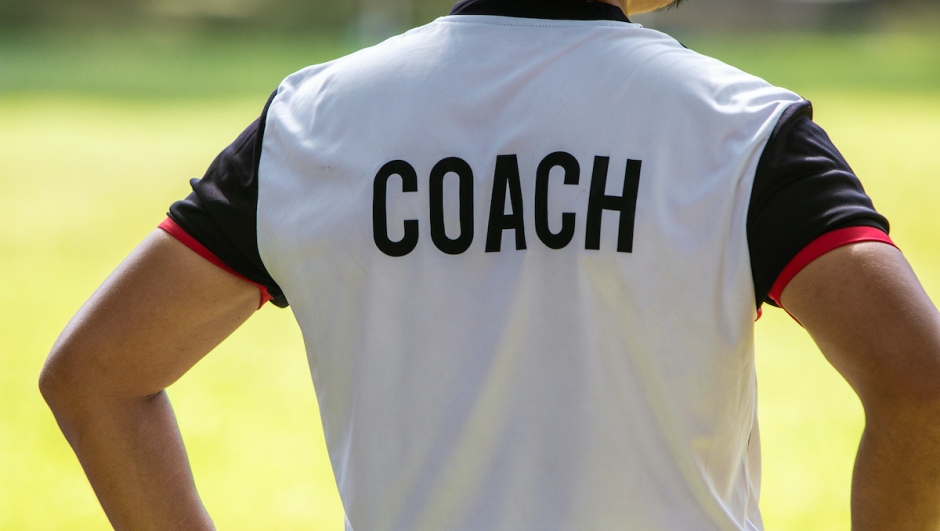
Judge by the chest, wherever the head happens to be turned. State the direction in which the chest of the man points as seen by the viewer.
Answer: away from the camera
